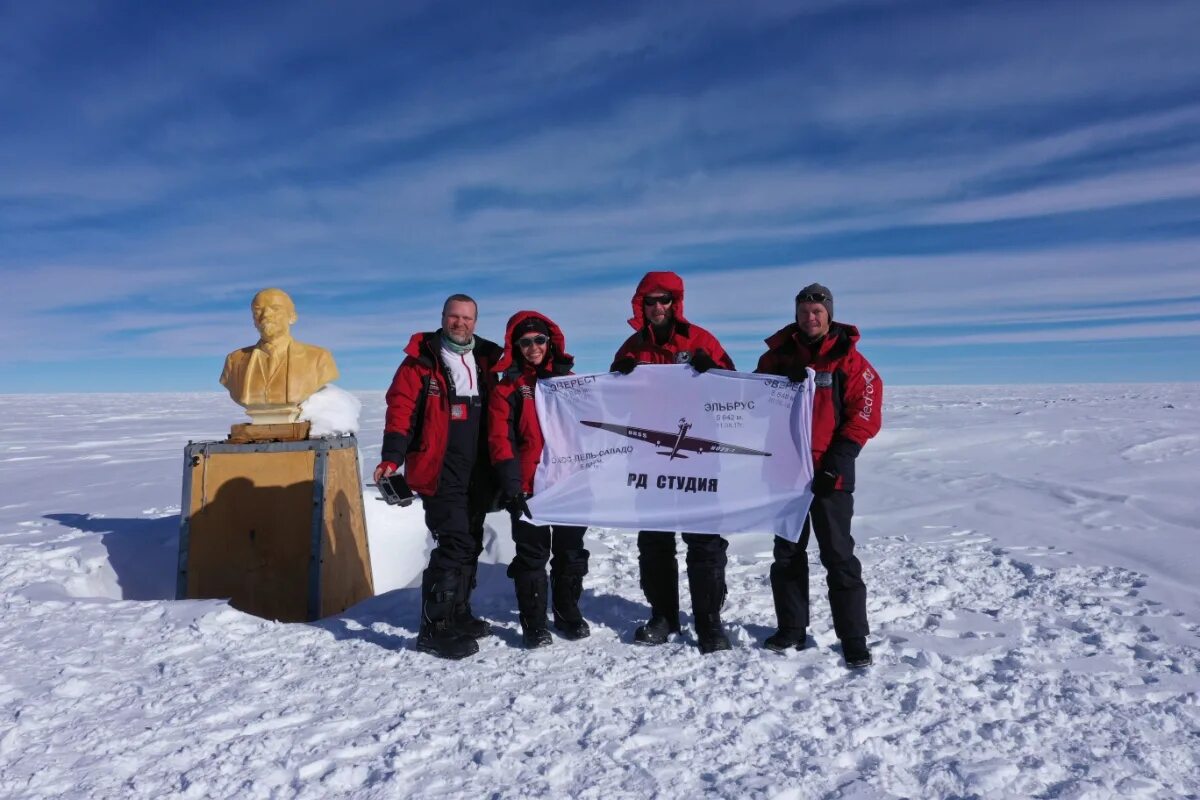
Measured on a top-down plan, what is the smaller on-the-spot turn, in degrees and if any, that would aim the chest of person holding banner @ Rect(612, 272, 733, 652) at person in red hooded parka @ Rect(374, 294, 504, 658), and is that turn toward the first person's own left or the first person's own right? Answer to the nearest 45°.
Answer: approximately 90° to the first person's own right

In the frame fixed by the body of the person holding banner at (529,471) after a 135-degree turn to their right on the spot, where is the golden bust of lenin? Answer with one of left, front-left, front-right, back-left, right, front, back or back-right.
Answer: front

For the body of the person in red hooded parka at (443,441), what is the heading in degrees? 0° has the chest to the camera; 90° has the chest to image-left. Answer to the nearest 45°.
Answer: approximately 315°

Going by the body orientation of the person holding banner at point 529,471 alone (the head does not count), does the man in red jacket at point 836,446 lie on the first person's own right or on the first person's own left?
on the first person's own left

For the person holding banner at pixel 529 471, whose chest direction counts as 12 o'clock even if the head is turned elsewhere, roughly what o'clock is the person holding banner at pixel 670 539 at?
the person holding banner at pixel 670 539 is roughly at 9 o'clock from the person holding banner at pixel 529 471.

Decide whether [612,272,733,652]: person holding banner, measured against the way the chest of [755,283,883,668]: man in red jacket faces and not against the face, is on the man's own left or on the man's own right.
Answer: on the man's own right

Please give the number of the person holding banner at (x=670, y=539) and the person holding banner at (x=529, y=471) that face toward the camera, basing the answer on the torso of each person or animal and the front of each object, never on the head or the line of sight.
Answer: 2

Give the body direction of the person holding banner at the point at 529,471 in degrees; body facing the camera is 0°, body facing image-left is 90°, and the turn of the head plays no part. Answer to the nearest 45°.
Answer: approximately 0°

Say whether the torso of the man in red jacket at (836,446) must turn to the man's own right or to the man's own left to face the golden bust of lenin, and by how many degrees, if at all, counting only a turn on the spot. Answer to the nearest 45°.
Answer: approximately 45° to the man's own right
